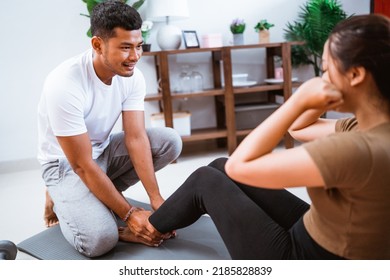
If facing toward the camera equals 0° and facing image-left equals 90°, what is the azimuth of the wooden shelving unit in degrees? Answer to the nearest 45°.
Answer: approximately 0°

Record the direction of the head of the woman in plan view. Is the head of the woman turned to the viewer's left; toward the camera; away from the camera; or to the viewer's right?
to the viewer's left

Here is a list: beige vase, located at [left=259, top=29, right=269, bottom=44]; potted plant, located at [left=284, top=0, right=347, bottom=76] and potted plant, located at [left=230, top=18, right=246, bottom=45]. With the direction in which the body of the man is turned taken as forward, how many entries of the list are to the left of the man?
3

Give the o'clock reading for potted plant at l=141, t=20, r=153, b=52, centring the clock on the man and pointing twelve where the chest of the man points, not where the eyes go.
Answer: The potted plant is roughly at 8 o'clock from the man.

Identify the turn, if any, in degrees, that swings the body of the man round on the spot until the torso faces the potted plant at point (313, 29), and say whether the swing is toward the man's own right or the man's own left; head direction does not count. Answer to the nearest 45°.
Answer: approximately 90° to the man's own left

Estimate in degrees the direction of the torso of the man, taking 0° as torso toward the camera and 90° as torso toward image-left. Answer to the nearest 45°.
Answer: approximately 315°
